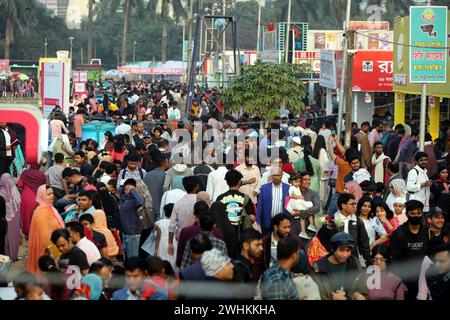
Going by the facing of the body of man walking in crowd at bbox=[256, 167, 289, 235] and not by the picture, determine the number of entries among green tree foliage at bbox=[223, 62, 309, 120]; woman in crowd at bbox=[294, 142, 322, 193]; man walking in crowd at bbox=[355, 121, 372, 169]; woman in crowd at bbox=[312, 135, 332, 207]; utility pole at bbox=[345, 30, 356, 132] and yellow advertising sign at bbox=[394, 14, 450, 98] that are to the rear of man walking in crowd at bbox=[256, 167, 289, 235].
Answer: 6

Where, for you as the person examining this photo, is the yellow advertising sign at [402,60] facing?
facing the viewer

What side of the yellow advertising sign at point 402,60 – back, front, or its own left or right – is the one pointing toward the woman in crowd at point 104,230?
front

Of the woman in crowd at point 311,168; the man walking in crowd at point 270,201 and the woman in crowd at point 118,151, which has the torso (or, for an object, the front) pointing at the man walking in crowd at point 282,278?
the man walking in crowd at point 270,201

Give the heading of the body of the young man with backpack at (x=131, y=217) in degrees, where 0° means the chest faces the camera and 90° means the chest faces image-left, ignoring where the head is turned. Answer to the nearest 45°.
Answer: approximately 45°

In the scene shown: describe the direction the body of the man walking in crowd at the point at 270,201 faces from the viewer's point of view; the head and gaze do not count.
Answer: toward the camera
